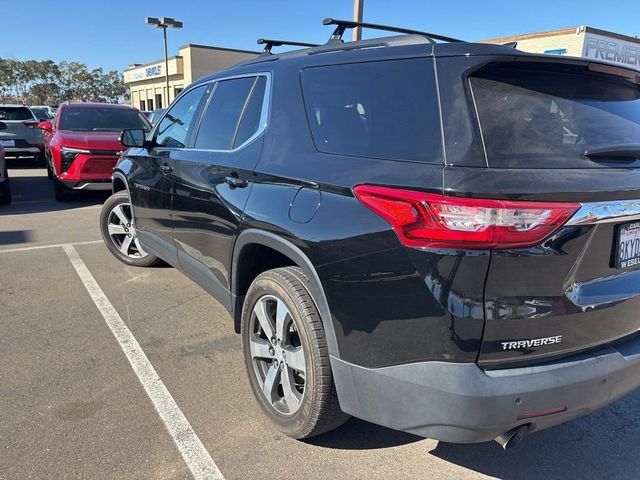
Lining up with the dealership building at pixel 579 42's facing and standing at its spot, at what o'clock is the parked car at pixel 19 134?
The parked car is roughly at 3 o'clock from the dealership building.

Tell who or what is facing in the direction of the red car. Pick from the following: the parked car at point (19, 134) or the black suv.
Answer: the black suv

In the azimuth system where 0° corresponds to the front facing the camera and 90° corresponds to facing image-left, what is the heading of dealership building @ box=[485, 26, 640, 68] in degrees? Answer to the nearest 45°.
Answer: approximately 315°

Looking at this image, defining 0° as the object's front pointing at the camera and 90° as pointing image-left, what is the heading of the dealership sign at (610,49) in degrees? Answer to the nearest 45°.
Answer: approximately 315°

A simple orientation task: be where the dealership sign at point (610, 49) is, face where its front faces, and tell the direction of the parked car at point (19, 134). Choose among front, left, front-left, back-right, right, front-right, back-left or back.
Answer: right

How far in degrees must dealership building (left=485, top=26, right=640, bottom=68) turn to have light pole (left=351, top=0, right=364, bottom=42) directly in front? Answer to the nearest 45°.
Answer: approximately 45° to its right

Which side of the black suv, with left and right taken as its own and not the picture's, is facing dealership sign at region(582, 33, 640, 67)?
right

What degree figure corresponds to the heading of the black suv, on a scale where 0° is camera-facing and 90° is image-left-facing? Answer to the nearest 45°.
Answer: approximately 135°

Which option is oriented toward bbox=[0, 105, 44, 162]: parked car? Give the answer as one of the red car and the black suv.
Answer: the black suv

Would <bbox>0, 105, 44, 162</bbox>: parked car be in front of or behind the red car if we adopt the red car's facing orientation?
behind
